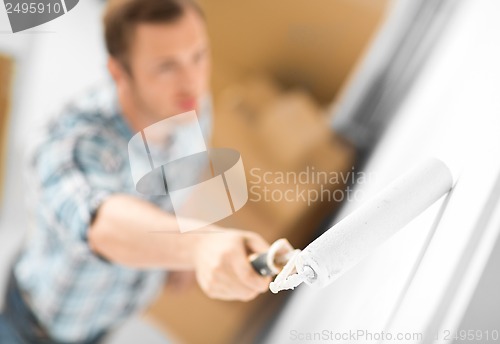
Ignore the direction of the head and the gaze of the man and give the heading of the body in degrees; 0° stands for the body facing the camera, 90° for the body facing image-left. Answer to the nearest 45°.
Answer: approximately 315°

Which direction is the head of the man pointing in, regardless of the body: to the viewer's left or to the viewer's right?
to the viewer's right
